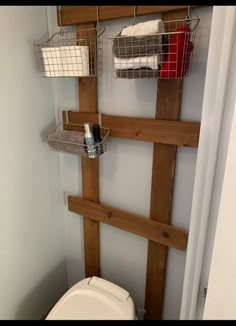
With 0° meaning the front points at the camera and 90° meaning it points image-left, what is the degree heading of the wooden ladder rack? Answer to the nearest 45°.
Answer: approximately 45°
